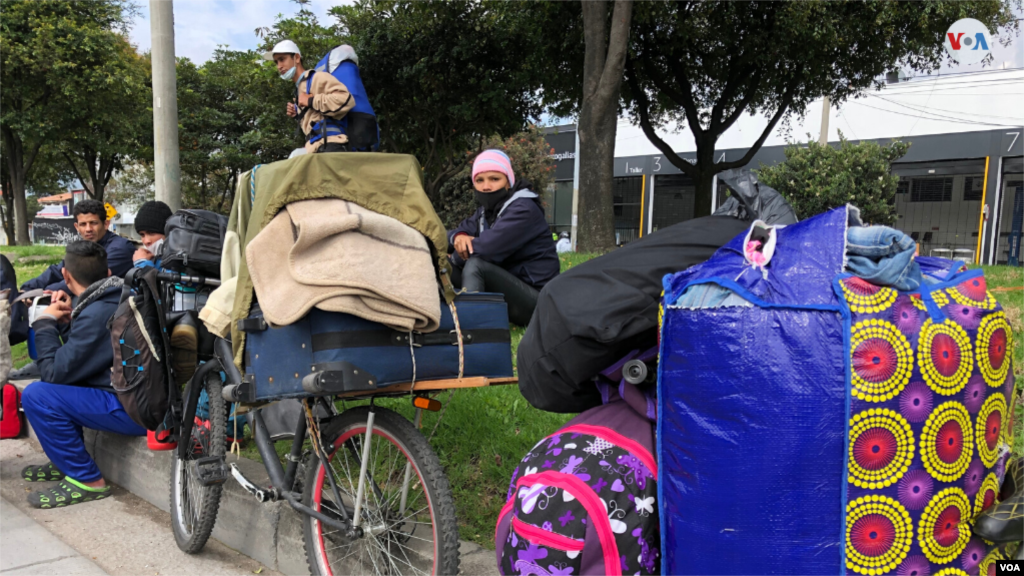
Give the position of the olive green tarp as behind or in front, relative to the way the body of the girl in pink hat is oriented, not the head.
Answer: in front

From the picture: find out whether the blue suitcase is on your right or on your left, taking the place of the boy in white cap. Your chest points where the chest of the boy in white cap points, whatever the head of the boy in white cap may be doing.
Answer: on your left

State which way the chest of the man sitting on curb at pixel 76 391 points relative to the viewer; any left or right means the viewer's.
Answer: facing to the left of the viewer

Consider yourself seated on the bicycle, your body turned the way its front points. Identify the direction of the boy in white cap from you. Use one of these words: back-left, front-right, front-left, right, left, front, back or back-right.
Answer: front-right

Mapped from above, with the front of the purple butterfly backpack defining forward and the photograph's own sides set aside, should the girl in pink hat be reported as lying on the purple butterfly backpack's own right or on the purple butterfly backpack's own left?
on the purple butterfly backpack's own right

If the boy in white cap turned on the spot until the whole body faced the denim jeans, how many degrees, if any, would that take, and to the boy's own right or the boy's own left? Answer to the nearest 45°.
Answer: approximately 90° to the boy's own left

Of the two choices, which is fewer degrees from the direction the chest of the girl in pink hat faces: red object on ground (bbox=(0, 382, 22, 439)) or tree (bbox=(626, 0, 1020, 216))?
the red object on ground

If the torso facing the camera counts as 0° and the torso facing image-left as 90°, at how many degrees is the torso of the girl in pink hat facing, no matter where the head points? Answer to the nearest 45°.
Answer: approximately 45°

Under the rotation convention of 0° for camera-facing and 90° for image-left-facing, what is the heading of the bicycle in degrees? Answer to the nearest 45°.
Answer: approximately 135°

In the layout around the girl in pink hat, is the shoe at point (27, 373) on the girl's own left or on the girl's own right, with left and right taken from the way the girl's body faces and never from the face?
on the girl's own right

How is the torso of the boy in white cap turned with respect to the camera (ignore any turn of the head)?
to the viewer's left

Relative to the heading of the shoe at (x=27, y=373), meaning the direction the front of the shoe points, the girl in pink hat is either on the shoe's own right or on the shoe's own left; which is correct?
on the shoe's own left

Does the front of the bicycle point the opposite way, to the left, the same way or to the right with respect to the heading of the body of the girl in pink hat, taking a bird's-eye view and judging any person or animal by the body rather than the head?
to the right

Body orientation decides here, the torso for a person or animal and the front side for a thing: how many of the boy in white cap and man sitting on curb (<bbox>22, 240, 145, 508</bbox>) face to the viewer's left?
2

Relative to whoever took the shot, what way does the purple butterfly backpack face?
facing the viewer and to the left of the viewer
